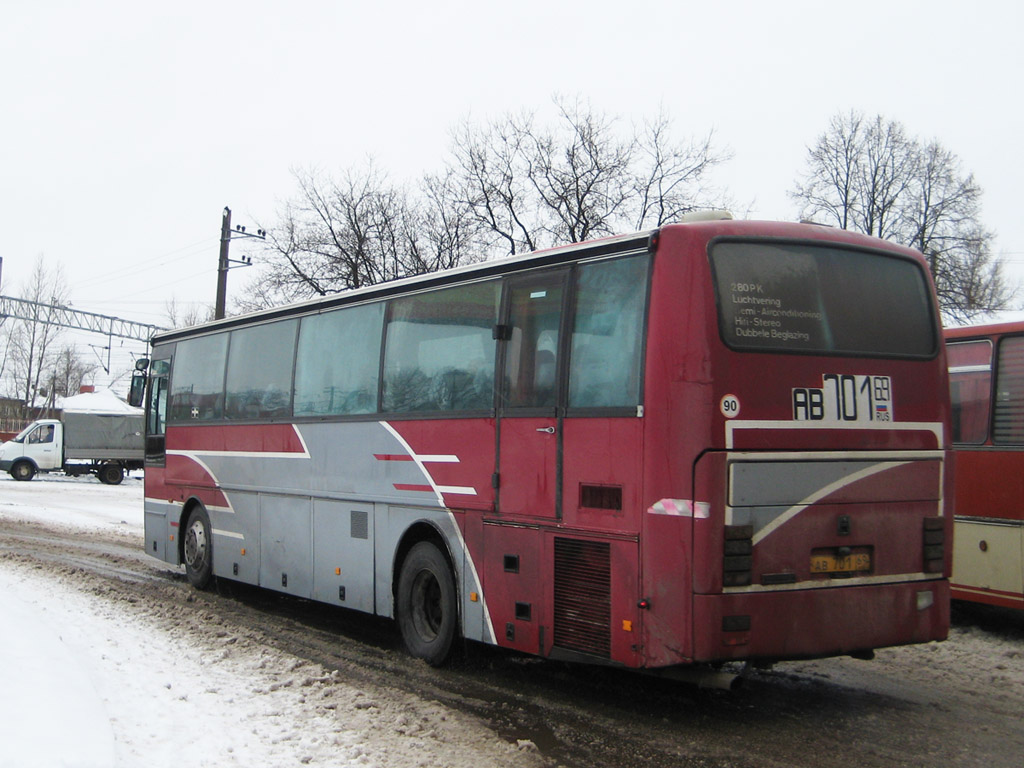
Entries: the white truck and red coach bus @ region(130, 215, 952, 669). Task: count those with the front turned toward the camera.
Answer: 0

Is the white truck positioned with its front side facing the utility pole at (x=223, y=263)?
no

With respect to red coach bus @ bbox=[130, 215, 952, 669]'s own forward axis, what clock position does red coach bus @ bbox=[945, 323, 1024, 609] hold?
red coach bus @ bbox=[945, 323, 1024, 609] is roughly at 3 o'clock from red coach bus @ bbox=[130, 215, 952, 669].

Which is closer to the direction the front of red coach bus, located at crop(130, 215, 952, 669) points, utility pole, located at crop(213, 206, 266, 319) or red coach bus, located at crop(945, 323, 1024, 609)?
the utility pole

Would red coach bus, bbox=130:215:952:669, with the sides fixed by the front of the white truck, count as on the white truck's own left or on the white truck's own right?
on the white truck's own left

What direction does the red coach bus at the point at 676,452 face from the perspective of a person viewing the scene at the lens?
facing away from the viewer and to the left of the viewer

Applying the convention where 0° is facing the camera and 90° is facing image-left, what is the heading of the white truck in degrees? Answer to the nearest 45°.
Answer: approximately 90°

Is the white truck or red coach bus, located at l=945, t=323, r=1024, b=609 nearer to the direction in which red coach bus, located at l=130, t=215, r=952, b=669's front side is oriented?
the white truck

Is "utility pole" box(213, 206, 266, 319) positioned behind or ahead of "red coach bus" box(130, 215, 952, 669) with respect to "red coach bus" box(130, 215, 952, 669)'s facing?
ahead

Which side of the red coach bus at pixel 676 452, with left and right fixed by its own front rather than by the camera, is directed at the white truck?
front

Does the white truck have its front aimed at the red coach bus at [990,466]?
no
